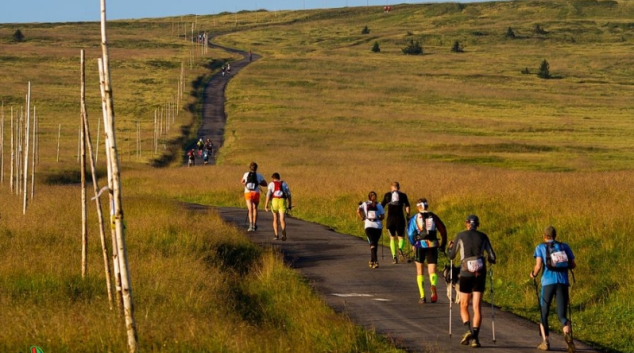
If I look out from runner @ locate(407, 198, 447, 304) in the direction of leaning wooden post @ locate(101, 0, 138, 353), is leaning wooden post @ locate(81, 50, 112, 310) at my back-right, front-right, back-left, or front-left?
front-right

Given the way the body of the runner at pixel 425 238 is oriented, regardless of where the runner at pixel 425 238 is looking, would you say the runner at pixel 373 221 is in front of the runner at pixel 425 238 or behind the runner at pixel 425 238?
in front

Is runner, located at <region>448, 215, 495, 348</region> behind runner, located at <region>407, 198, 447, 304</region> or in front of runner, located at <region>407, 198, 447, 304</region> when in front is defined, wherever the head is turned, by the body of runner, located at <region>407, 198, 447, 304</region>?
behind

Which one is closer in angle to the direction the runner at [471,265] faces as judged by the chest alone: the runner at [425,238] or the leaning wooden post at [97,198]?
the runner

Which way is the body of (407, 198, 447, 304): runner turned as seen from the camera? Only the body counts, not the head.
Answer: away from the camera

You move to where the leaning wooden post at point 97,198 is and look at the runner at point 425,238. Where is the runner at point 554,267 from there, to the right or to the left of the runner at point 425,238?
right

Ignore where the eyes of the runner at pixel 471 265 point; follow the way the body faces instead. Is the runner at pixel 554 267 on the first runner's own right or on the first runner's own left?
on the first runner's own right

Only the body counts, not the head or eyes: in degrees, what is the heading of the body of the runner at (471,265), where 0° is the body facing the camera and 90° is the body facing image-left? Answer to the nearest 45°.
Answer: approximately 180°

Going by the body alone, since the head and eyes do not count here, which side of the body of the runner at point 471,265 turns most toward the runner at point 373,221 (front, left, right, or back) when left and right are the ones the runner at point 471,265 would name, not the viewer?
front

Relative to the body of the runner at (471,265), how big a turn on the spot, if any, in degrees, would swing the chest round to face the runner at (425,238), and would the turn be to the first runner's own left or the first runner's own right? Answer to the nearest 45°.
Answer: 0° — they already face them

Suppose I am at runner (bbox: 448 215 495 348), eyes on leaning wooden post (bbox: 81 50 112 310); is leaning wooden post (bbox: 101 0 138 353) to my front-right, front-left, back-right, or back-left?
front-left

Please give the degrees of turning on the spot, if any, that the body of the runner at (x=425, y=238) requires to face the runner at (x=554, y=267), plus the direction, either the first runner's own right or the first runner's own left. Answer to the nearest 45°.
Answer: approximately 135° to the first runner's own right

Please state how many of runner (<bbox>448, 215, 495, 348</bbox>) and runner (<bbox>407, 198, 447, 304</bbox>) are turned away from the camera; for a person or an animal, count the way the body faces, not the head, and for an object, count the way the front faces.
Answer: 2

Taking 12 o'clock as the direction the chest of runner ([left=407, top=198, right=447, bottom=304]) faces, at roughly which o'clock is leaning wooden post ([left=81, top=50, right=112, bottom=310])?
The leaning wooden post is roughly at 8 o'clock from the runner.

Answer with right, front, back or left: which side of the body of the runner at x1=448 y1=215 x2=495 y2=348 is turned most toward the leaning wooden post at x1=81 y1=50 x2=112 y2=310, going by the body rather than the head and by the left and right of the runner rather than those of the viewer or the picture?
left
